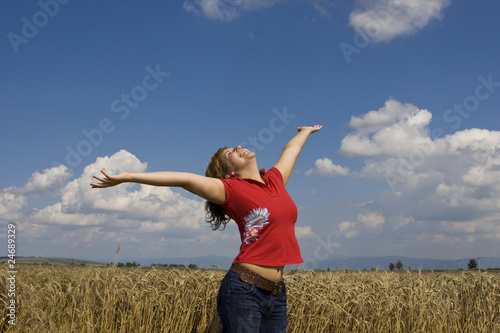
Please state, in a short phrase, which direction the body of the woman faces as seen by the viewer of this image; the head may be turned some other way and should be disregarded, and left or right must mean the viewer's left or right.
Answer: facing the viewer and to the right of the viewer
